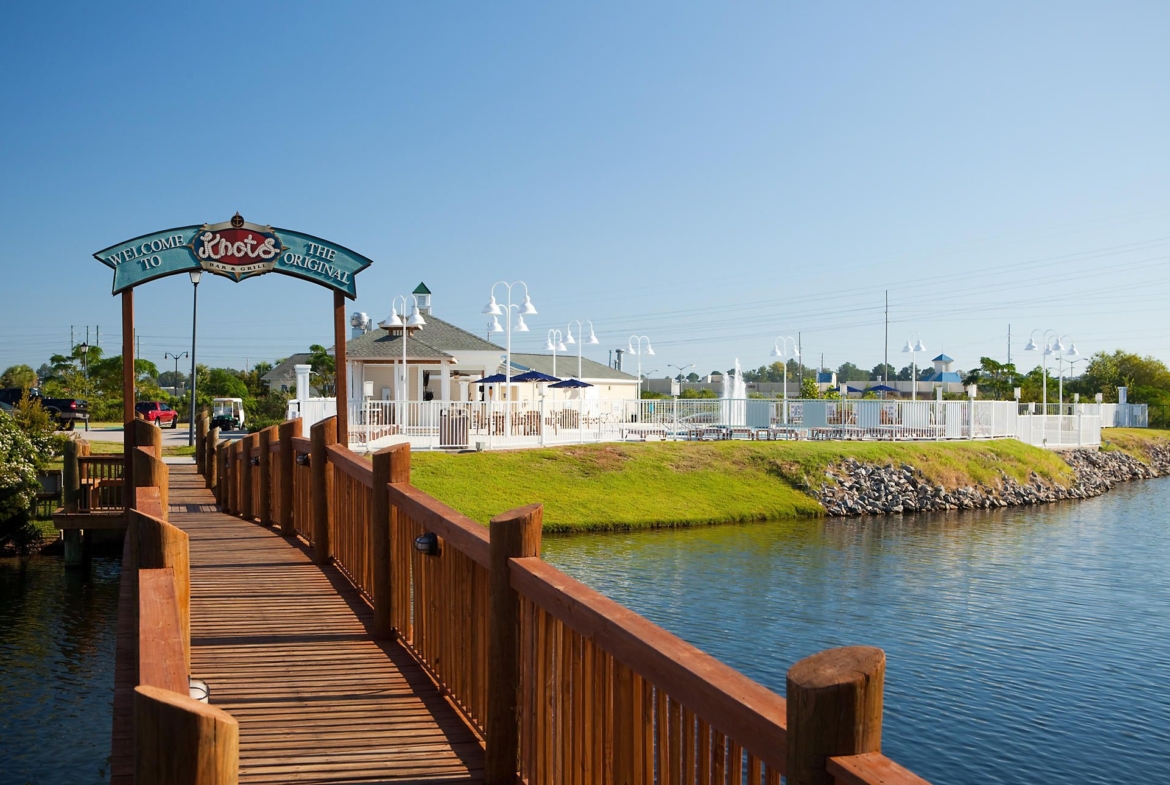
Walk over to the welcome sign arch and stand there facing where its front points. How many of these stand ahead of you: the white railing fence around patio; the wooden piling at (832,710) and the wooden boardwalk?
2

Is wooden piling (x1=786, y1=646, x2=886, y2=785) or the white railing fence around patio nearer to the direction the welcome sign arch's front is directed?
the wooden piling

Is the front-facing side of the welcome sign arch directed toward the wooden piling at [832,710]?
yes

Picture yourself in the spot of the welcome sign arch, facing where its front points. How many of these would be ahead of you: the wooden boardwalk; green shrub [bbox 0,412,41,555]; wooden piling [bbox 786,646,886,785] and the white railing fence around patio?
2

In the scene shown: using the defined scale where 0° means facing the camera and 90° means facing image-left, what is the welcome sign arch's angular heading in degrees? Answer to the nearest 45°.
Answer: approximately 0°

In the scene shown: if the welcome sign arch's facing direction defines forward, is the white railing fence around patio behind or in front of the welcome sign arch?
behind

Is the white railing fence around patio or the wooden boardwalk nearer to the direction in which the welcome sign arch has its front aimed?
the wooden boardwalk

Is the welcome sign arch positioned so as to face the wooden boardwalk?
yes

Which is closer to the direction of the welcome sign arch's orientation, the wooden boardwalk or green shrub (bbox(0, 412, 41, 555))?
the wooden boardwalk
